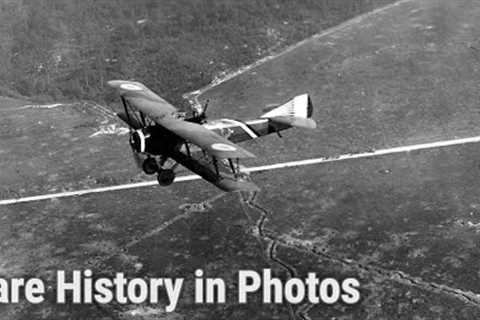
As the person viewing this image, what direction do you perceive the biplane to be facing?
facing the viewer and to the left of the viewer
